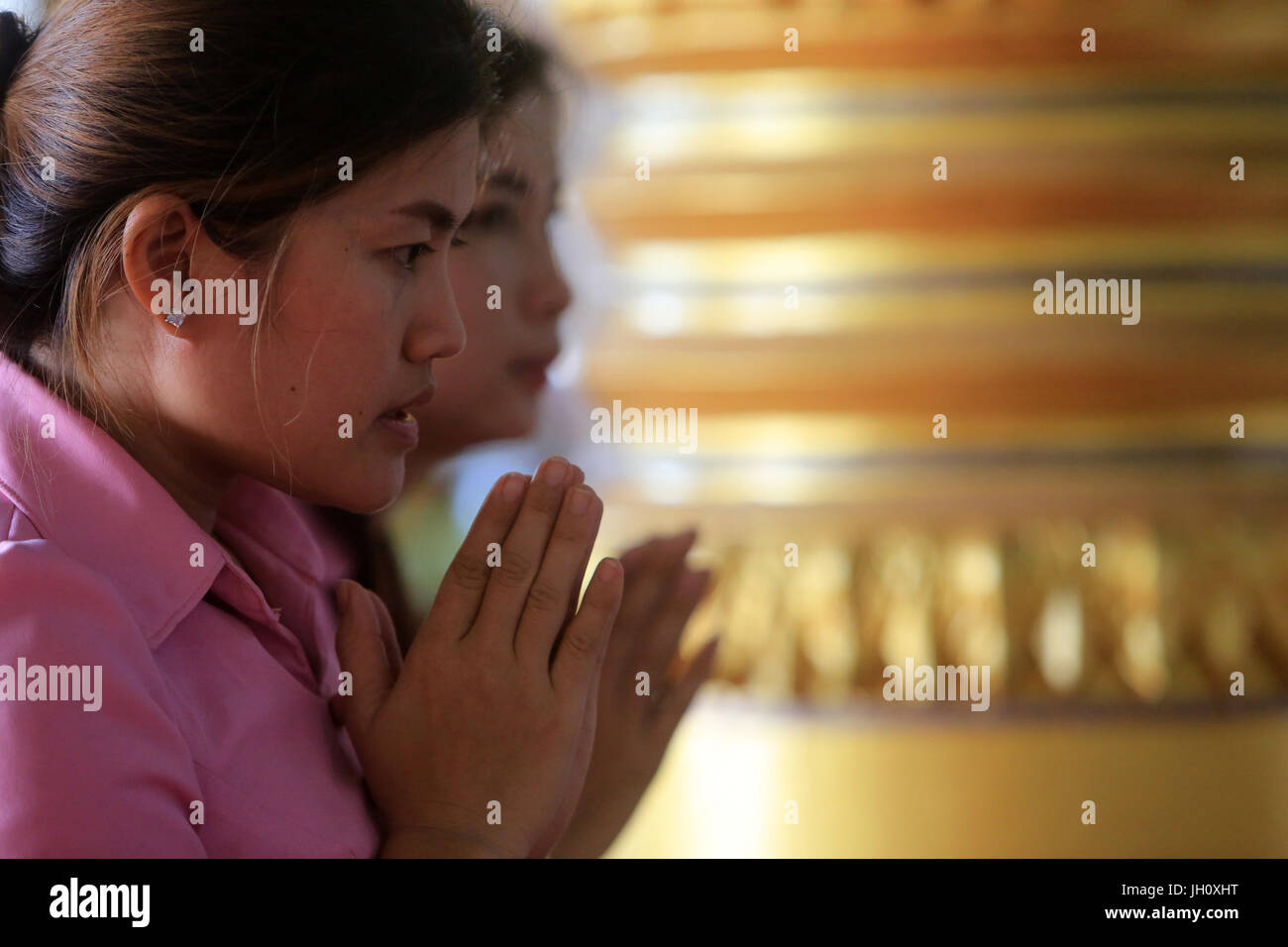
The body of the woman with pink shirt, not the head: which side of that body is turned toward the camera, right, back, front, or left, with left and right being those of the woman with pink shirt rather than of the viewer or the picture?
right

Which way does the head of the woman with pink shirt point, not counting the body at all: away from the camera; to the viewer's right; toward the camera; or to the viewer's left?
to the viewer's right
